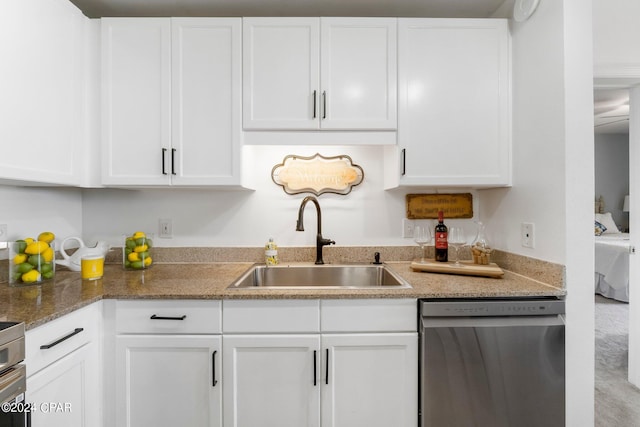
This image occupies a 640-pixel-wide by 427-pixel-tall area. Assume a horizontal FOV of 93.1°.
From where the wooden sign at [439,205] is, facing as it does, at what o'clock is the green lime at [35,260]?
The green lime is roughly at 2 o'clock from the wooden sign.

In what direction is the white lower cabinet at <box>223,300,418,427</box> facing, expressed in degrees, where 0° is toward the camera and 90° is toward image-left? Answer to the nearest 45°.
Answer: approximately 0°

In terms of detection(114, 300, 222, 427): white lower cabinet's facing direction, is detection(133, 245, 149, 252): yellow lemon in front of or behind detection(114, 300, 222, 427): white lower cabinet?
behind

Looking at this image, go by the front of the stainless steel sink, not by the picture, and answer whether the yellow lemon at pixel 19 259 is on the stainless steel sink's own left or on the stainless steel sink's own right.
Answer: on the stainless steel sink's own right

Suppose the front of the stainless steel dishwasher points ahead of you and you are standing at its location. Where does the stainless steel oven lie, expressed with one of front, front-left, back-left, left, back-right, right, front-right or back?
front-right

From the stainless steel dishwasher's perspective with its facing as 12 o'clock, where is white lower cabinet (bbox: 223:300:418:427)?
The white lower cabinet is roughly at 2 o'clock from the stainless steel dishwasher.

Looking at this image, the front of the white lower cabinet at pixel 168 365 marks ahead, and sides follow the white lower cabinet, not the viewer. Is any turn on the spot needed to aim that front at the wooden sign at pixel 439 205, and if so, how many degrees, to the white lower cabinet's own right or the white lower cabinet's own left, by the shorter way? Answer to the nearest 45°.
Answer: approximately 90° to the white lower cabinet's own left

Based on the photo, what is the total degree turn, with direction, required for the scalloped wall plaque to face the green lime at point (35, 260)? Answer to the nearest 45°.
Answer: approximately 90° to its right
